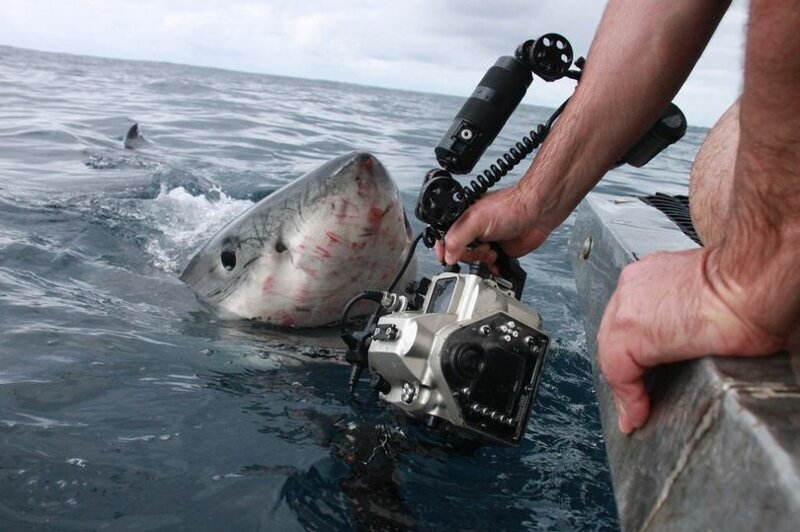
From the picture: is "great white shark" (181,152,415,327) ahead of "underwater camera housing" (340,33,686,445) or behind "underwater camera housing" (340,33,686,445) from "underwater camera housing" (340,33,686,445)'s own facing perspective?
ahead

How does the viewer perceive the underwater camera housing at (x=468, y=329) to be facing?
facing away from the viewer and to the left of the viewer

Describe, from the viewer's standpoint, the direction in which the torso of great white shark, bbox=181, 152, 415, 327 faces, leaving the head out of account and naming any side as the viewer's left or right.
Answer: facing the viewer and to the right of the viewer

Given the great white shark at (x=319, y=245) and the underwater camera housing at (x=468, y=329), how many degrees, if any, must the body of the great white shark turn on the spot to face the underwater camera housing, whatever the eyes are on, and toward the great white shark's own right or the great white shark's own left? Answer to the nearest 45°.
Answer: approximately 45° to the great white shark's own right

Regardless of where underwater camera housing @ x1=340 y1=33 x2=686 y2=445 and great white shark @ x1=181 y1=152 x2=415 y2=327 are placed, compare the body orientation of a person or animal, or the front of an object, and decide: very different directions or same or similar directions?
very different directions
